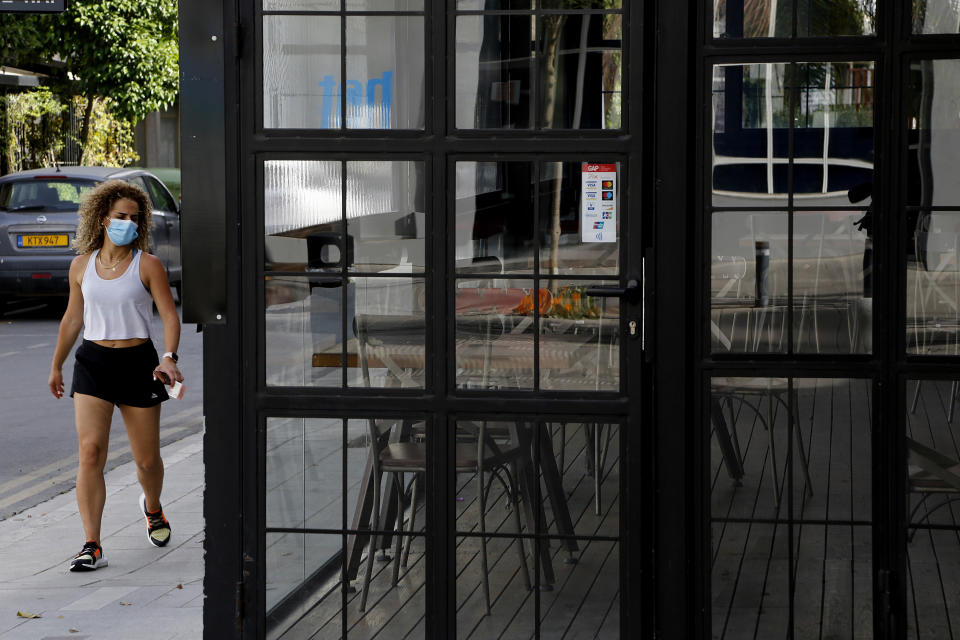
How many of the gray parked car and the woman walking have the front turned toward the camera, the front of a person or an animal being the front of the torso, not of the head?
1

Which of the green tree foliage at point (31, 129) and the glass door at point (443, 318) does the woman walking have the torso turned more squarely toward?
the glass door

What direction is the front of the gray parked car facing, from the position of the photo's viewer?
facing away from the viewer and to the right of the viewer

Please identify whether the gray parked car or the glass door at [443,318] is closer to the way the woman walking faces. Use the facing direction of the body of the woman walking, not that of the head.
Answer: the glass door

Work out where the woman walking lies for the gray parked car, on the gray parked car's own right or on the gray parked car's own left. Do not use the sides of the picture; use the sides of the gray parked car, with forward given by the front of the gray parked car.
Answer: on the gray parked car's own right

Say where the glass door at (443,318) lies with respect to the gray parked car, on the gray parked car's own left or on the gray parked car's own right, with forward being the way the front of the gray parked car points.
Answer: on the gray parked car's own right

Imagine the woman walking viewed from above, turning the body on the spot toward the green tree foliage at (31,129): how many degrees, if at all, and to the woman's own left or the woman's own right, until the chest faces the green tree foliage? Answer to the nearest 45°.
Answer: approximately 180°
